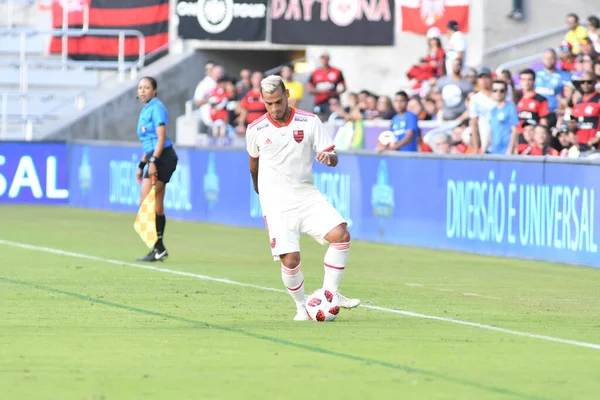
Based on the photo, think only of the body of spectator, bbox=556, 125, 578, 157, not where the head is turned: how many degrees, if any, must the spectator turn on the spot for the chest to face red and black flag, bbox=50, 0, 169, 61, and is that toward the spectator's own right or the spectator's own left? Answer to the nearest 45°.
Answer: approximately 90° to the spectator's own right

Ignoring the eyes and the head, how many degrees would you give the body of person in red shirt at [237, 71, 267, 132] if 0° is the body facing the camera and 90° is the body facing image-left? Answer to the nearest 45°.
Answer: approximately 0°

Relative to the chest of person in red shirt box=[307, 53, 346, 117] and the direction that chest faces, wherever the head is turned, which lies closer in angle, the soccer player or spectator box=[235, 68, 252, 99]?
the soccer player

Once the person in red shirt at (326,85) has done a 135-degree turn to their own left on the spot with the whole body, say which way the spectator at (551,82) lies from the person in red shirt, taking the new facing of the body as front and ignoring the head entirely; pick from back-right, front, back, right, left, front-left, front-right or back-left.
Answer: right

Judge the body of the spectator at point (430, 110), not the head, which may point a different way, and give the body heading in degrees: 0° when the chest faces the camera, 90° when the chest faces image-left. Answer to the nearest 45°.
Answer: approximately 45°

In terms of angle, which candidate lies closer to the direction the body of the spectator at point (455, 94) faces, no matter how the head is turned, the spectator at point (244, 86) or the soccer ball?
the soccer ball

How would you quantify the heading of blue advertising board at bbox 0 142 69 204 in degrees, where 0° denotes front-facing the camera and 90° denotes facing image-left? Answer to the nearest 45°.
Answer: approximately 0°

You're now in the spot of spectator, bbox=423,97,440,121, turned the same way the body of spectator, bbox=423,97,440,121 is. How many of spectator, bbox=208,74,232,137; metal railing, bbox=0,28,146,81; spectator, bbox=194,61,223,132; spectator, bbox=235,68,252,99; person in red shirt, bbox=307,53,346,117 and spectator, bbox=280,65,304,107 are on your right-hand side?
6

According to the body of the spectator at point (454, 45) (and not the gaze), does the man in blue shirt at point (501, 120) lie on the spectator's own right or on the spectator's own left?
on the spectator's own left
